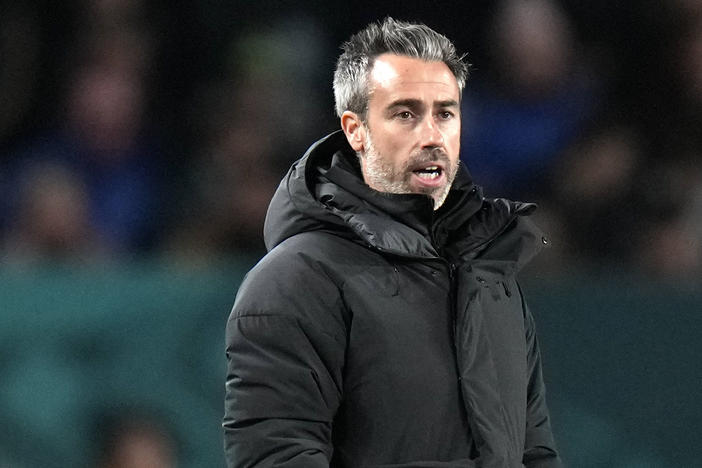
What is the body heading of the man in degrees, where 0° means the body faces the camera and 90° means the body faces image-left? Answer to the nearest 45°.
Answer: approximately 315°

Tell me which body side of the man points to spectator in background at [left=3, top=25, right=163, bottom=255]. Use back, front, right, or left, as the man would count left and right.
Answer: back

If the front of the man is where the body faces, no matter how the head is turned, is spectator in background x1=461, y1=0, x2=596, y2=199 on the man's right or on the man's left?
on the man's left

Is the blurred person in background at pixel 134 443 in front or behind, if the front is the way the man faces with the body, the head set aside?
behind

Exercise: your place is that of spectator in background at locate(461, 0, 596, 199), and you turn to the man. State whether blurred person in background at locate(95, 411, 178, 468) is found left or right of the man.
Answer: right

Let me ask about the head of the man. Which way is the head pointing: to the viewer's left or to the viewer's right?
to the viewer's right
